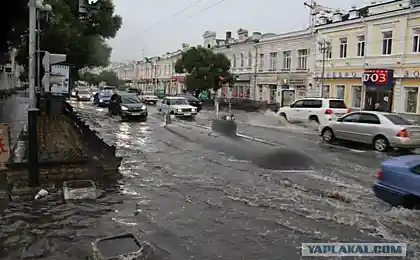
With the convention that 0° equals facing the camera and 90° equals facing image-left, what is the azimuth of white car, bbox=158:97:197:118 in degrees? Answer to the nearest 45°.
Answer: approximately 315°

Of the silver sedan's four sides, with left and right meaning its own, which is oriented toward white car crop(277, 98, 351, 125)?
front

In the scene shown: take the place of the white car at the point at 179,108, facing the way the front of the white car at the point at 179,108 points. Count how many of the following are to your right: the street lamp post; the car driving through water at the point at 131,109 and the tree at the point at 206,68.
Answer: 1

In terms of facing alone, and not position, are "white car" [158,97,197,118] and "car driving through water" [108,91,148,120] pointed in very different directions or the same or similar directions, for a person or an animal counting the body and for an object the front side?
same or similar directions

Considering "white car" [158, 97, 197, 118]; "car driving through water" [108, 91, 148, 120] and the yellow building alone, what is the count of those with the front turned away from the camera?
0

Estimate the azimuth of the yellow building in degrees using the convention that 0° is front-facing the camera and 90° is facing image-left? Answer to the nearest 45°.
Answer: approximately 45°

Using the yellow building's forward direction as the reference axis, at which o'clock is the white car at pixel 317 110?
The white car is roughly at 11 o'clock from the yellow building.

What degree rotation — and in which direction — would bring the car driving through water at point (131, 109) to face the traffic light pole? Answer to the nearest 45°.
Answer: approximately 45° to its right

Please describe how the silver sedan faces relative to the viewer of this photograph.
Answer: facing away from the viewer and to the left of the viewer

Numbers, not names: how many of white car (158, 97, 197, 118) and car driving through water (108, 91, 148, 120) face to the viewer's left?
0

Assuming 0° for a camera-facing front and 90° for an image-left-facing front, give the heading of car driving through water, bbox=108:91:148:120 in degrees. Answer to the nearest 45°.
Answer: approximately 315°
